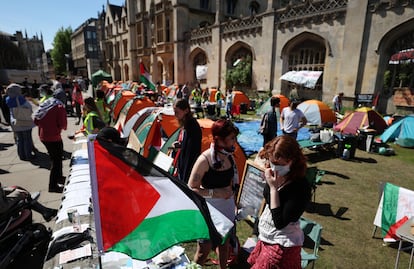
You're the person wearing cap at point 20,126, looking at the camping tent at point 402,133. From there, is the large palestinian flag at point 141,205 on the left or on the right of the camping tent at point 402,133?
right

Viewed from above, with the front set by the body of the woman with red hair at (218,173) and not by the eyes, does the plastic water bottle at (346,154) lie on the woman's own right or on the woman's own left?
on the woman's own left

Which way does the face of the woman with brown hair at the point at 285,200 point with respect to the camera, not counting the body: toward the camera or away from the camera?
toward the camera

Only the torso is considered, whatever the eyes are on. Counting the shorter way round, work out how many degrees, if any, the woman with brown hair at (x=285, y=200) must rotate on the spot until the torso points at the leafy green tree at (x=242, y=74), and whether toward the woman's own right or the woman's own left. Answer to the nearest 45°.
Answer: approximately 135° to the woman's own right

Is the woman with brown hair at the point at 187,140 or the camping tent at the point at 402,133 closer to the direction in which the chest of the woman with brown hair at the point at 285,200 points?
the woman with brown hair

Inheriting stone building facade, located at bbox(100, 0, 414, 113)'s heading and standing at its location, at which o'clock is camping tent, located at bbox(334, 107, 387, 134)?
The camping tent is roughly at 10 o'clock from the stone building facade.

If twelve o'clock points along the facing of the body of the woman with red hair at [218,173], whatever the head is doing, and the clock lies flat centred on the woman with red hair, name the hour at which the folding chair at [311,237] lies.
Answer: The folding chair is roughly at 10 o'clock from the woman with red hair.

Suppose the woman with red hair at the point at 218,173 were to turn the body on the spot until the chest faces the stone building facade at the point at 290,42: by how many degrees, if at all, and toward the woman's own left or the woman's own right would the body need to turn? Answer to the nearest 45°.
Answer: approximately 135° to the woman's own left

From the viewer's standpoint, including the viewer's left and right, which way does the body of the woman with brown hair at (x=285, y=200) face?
facing the viewer and to the left of the viewer

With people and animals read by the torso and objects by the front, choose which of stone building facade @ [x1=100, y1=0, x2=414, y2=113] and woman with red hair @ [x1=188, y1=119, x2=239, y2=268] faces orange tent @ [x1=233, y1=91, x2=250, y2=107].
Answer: the stone building facade

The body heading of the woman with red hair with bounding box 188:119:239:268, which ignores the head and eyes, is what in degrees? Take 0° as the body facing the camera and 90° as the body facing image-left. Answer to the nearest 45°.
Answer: approximately 315°

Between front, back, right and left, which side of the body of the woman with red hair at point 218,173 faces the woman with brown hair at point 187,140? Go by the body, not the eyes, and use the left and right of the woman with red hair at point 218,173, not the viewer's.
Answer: back

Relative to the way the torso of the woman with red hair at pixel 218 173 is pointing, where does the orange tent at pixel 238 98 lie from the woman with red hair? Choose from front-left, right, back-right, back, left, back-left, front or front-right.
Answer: back-left
